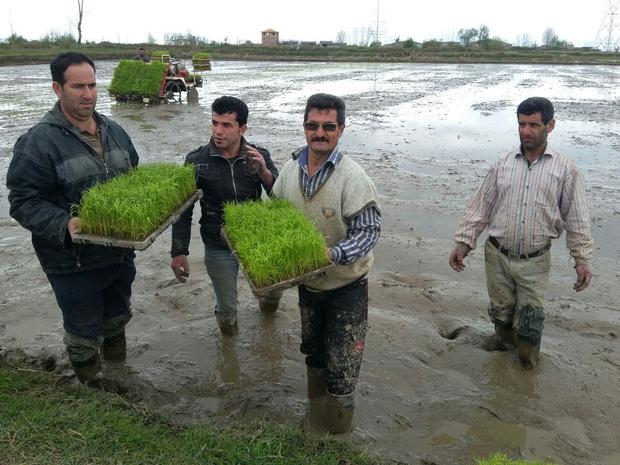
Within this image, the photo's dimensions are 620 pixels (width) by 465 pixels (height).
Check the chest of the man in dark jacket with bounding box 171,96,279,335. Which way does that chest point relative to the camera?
toward the camera

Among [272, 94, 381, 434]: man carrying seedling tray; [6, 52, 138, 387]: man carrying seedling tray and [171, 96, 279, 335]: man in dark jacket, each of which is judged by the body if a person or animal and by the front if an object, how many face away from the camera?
0

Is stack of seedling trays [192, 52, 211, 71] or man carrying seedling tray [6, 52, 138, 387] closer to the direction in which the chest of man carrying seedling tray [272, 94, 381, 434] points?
the man carrying seedling tray

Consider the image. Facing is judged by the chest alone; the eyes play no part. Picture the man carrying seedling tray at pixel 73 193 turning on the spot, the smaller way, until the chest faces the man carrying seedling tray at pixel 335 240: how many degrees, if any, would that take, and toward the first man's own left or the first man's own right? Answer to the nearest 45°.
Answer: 0° — they already face them

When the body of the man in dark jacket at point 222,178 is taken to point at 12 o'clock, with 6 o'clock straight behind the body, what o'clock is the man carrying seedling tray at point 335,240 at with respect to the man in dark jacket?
The man carrying seedling tray is roughly at 11 o'clock from the man in dark jacket.

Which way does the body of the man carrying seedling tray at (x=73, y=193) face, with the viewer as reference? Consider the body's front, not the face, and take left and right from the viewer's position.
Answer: facing the viewer and to the right of the viewer

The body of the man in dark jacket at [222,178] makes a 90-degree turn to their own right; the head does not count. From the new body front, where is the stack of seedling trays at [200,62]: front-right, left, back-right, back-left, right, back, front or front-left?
right

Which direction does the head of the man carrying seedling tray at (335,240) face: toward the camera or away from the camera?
toward the camera

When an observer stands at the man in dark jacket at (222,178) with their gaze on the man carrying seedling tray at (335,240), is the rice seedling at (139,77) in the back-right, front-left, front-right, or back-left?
back-left

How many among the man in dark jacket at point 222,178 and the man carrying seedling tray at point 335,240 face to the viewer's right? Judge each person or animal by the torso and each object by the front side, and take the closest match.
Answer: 0

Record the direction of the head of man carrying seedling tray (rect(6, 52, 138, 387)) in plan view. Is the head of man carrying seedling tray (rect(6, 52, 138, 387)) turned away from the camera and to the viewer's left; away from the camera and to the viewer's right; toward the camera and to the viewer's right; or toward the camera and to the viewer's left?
toward the camera and to the viewer's right

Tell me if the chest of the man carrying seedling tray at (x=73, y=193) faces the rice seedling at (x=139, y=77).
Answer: no

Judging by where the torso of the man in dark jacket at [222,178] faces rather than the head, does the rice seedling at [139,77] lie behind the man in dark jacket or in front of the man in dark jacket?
behind

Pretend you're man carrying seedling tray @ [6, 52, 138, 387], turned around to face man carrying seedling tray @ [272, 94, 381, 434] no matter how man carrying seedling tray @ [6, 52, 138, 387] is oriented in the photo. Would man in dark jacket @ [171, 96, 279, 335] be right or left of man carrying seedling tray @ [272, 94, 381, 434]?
left

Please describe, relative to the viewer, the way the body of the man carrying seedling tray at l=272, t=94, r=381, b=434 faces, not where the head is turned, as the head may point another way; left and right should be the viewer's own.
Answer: facing the viewer and to the left of the viewer

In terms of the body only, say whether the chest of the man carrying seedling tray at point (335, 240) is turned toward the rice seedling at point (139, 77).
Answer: no
